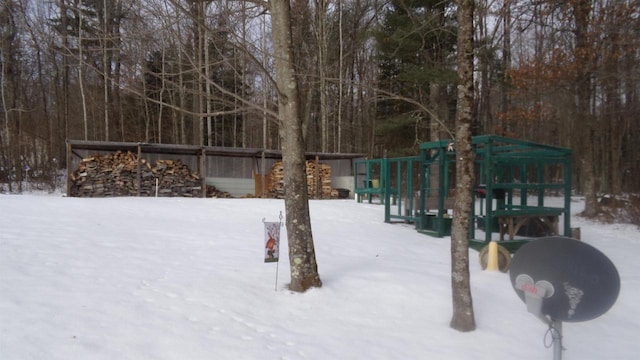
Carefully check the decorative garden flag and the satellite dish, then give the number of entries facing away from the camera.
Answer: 0

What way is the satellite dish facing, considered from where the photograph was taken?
facing the viewer and to the left of the viewer

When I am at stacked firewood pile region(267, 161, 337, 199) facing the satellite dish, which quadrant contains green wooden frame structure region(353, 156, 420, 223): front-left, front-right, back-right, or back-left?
front-left

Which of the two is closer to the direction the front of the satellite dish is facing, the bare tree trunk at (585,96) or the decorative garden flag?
the decorative garden flag

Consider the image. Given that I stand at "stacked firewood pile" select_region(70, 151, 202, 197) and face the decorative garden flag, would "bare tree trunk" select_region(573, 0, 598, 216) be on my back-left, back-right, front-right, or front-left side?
front-left

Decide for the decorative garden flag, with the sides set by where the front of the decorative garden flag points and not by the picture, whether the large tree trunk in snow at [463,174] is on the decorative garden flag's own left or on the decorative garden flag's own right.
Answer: on the decorative garden flag's own left

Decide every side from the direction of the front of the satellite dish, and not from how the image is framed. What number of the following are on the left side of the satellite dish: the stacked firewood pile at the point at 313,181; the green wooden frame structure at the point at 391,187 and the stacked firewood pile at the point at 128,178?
0

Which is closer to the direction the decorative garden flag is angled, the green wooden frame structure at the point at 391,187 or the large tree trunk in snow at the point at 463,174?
the large tree trunk in snow

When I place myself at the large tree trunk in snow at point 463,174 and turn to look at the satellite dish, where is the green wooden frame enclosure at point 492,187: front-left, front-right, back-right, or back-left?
back-left

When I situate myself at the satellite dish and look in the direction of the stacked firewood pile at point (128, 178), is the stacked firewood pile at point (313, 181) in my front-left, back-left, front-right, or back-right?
front-right

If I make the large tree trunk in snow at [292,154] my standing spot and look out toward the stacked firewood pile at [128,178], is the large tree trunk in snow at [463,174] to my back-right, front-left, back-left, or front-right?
back-right

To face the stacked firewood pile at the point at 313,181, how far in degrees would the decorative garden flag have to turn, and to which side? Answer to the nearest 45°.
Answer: approximately 180°

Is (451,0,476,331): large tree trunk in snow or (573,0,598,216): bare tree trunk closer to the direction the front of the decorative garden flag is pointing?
the large tree trunk in snow

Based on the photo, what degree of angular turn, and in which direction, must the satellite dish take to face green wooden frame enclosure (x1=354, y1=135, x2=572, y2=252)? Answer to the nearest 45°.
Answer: approximately 135° to its right

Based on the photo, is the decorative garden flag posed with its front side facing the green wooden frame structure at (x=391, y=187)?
no

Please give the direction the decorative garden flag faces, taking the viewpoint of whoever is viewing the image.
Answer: facing the viewer
